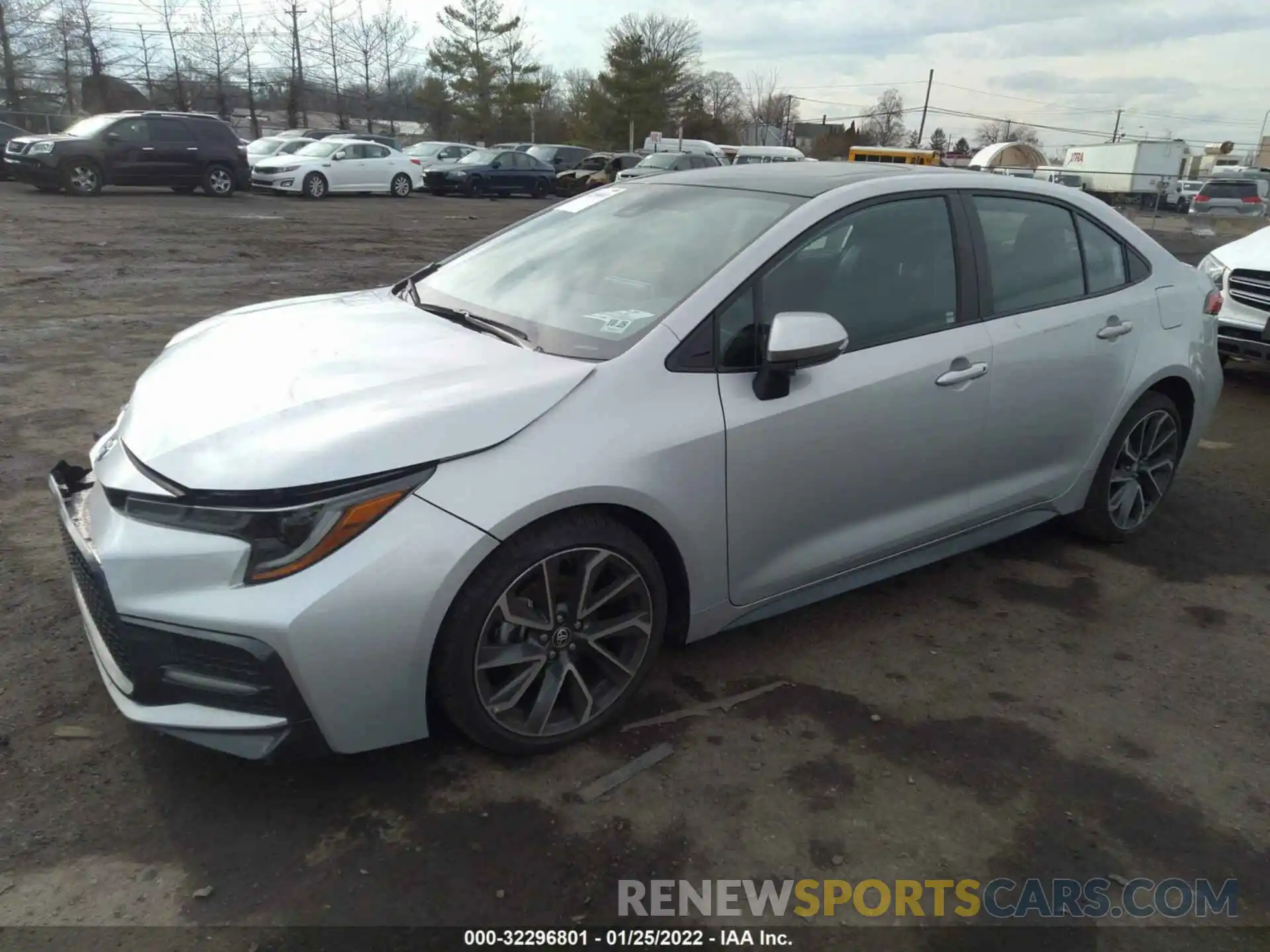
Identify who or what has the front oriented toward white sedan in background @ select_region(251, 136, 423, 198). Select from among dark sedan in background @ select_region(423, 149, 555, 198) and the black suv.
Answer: the dark sedan in background

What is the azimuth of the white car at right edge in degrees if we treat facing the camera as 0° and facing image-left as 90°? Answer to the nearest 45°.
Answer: approximately 45°

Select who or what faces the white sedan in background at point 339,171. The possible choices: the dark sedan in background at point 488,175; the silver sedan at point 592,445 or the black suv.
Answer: the dark sedan in background

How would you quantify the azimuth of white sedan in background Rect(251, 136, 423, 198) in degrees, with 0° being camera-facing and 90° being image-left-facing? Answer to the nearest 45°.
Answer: approximately 45°

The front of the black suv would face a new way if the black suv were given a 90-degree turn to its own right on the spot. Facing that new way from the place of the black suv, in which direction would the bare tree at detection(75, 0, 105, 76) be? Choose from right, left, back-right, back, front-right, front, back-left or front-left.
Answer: front-right

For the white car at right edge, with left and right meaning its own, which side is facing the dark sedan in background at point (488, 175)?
right

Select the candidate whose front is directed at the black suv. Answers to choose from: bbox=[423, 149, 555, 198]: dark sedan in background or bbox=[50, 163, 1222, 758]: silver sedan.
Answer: the dark sedan in background

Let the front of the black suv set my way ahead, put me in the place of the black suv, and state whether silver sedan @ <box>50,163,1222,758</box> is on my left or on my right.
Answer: on my left

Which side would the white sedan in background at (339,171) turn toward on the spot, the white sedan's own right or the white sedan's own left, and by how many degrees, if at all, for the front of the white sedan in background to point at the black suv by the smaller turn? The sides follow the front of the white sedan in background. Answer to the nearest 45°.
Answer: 0° — it already faces it

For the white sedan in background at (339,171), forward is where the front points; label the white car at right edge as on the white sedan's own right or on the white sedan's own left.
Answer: on the white sedan's own left
